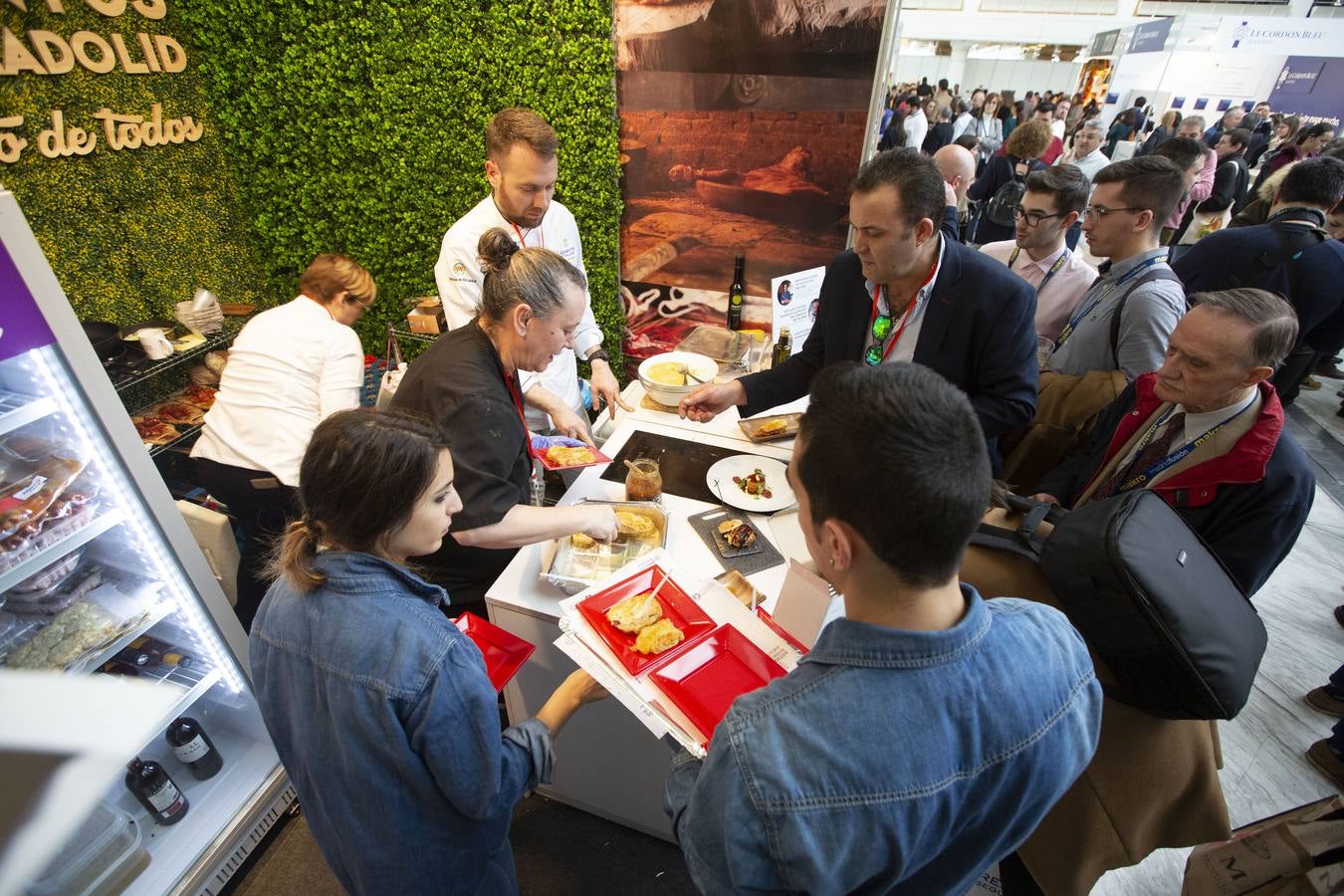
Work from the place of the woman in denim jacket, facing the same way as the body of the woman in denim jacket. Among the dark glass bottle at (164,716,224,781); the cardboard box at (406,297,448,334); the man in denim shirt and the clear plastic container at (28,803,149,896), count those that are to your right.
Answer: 1

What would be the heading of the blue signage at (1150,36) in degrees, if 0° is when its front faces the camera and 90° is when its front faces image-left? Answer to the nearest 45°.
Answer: approximately 45°

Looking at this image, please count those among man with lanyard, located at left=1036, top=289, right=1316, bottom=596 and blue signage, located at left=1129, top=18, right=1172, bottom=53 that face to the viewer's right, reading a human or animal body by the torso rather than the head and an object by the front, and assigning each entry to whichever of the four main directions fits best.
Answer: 0

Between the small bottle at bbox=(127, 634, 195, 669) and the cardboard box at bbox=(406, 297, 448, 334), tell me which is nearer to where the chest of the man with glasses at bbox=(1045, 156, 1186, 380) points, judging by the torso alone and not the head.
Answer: the cardboard box

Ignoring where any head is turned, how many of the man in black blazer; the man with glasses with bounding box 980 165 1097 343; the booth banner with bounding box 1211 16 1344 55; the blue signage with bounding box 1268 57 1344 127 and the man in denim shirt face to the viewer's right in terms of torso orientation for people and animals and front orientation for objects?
0

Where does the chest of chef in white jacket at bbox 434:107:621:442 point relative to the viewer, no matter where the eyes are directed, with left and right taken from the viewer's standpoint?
facing the viewer and to the right of the viewer

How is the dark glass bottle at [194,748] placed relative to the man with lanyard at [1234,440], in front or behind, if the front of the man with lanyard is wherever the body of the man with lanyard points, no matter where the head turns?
in front

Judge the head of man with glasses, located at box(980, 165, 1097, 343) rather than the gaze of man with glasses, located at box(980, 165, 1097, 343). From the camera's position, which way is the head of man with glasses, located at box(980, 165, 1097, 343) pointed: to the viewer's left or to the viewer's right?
to the viewer's left

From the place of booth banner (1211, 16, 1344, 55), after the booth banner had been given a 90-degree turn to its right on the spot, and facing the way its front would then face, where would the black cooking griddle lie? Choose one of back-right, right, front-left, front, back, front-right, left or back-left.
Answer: left

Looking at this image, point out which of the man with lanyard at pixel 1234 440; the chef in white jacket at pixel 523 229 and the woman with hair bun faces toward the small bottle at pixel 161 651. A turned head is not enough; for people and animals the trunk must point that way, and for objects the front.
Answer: the man with lanyard

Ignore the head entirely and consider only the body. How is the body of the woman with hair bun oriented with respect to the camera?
to the viewer's right

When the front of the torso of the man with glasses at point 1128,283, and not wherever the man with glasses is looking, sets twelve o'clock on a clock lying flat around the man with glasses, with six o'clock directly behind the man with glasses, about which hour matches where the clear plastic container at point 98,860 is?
The clear plastic container is roughly at 10 o'clock from the man with glasses.

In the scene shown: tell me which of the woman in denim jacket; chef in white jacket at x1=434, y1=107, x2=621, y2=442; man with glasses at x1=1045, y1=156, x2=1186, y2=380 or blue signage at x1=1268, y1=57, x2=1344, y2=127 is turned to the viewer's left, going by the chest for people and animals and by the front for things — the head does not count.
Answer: the man with glasses

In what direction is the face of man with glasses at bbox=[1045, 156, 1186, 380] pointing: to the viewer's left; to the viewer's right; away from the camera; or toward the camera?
to the viewer's left

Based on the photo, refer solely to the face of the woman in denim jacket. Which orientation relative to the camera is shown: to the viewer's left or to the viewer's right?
to the viewer's right

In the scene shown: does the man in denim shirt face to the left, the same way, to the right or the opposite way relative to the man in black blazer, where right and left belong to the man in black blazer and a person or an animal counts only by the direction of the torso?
to the right

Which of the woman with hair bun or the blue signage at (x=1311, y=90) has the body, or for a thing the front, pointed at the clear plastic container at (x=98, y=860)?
the blue signage

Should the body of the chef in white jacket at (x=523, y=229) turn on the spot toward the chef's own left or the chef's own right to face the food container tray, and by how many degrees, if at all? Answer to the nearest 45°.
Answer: approximately 45° to the chef's own right

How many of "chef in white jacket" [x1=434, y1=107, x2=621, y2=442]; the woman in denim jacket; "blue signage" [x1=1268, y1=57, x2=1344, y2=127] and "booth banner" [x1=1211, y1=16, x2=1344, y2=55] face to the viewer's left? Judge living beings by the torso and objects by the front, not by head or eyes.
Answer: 0

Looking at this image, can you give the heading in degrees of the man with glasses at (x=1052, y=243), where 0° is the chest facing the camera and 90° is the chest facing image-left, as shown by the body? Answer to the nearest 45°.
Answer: approximately 45°

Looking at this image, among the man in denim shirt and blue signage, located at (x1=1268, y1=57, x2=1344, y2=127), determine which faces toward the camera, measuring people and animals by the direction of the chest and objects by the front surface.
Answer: the blue signage

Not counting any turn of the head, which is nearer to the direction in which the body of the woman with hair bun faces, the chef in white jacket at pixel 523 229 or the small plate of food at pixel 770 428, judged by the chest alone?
the small plate of food

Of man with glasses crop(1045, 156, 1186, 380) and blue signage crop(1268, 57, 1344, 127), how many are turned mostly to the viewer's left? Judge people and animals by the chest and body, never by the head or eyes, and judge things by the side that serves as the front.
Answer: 1

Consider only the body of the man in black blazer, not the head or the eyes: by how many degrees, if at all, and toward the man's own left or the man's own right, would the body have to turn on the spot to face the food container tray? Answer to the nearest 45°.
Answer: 0° — they already face it
